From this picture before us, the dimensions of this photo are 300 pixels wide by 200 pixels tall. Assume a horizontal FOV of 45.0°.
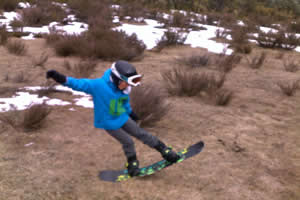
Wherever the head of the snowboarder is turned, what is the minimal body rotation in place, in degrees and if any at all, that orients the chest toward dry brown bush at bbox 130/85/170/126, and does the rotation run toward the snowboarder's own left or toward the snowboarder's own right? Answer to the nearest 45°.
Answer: approximately 135° to the snowboarder's own left

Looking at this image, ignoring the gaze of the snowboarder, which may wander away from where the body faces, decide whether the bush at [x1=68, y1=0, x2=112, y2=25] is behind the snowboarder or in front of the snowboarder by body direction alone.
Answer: behind

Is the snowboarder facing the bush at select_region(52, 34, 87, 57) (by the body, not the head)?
no

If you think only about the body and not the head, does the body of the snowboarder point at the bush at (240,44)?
no

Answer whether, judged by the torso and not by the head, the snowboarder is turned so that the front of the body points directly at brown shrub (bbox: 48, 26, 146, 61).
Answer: no

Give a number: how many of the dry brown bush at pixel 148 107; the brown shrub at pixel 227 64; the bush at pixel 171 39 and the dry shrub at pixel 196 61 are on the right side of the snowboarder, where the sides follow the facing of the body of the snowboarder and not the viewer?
0

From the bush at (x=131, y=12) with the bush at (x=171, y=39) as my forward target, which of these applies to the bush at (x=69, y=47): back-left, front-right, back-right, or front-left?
front-right

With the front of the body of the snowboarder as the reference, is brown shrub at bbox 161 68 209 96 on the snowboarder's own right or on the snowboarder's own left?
on the snowboarder's own left

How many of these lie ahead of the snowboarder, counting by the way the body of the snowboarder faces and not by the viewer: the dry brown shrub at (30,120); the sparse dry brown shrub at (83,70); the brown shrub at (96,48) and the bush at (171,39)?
0

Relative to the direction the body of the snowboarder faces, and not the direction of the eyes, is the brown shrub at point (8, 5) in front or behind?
behind

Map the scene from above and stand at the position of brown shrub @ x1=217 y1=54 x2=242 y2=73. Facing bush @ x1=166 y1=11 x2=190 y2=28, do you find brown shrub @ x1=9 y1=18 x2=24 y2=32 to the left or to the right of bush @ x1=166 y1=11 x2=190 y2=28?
left
